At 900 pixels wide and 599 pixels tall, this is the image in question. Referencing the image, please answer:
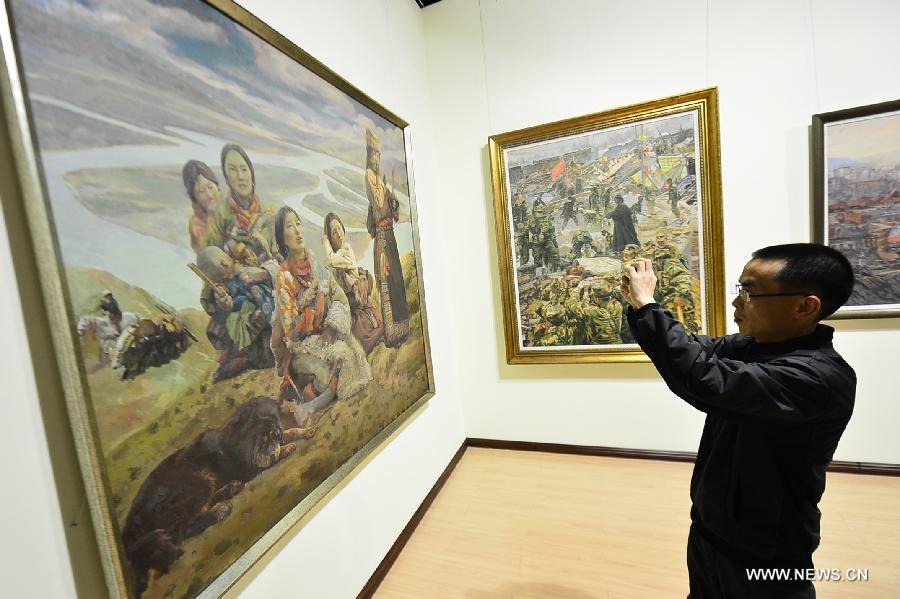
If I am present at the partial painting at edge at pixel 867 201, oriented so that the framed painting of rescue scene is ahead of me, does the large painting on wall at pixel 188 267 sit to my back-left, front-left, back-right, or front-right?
front-left

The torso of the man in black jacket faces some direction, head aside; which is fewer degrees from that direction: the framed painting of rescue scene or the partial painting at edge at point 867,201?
the framed painting of rescue scene

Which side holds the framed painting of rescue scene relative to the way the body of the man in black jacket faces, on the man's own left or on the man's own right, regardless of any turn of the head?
on the man's own right

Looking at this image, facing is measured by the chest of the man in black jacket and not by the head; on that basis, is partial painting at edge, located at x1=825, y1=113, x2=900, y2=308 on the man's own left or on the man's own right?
on the man's own right

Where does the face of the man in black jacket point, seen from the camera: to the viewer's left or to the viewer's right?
to the viewer's left

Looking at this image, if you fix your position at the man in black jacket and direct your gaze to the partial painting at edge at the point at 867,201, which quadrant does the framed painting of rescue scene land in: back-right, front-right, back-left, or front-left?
front-left

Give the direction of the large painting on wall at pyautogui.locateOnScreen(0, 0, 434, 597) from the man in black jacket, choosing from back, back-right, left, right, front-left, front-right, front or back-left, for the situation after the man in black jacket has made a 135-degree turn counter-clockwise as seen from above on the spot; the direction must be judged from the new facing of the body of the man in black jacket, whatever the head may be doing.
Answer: right

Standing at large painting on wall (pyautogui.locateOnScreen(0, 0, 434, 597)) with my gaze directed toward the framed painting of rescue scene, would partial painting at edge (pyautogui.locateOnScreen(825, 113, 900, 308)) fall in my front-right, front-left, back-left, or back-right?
front-right

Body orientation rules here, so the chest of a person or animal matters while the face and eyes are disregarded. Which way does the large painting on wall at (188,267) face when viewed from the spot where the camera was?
facing the viewer and to the right of the viewer

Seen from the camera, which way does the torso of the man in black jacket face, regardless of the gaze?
to the viewer's left

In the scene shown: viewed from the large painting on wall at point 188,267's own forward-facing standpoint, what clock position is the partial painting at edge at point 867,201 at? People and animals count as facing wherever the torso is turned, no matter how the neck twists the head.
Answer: The partial painting at edge is roughly at 11 o'clock from the large painting on wall.
